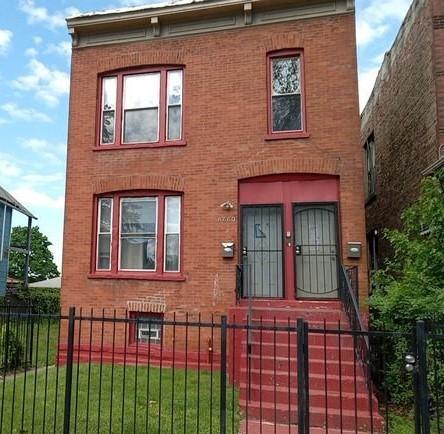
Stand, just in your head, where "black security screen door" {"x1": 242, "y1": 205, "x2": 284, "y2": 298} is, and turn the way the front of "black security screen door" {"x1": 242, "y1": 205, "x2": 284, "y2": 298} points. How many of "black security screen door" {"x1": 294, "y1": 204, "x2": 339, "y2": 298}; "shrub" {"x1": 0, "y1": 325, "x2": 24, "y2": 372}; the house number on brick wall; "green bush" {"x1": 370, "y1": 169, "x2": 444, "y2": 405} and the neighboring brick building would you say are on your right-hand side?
2

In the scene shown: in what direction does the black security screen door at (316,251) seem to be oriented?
toward the camera

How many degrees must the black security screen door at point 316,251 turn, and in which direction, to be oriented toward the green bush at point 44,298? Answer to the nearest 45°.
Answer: approximately 135° to its right

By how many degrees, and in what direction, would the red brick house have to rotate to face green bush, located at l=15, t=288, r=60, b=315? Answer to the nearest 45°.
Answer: approximately 135° to its right

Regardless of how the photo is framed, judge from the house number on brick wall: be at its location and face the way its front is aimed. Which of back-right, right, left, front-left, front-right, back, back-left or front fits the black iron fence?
front

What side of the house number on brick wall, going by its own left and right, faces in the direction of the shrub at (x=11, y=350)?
right

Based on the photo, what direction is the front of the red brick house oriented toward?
toward the camera

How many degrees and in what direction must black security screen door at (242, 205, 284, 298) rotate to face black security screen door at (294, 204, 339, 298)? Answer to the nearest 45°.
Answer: approximately 90° to its left

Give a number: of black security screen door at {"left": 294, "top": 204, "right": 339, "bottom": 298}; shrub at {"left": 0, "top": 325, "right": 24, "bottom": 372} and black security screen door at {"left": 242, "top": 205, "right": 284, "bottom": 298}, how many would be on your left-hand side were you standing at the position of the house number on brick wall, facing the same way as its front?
2

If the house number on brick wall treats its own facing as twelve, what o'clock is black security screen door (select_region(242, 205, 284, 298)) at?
The black security screen door is roughly at 9 o'clock from the house number on brick wall.

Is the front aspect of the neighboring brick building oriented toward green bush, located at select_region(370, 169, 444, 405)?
yes

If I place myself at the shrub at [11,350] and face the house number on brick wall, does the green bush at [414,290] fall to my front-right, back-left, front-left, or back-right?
front-right

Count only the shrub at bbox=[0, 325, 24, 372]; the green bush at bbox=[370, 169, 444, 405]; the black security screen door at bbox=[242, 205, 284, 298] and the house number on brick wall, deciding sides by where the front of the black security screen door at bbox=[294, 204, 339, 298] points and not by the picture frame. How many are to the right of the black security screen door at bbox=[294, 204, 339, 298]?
3

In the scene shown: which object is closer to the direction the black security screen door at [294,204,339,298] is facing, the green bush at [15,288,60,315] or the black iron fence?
the black iron fence
